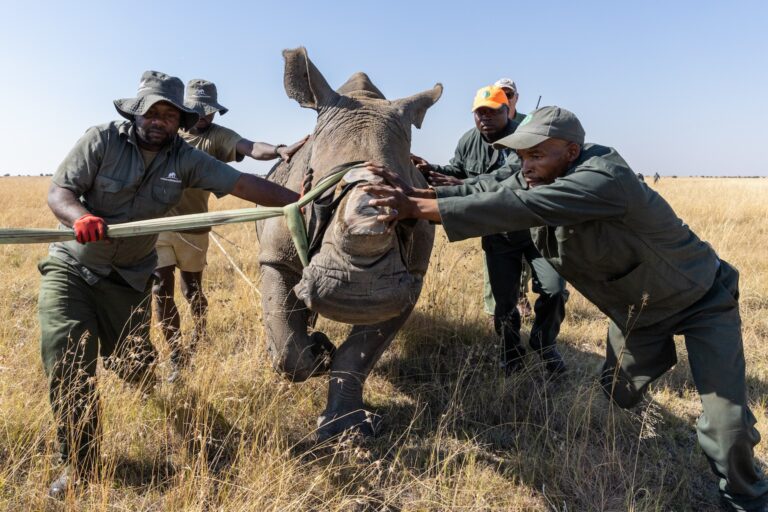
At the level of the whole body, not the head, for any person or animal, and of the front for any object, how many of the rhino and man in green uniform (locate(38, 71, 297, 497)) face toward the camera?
2

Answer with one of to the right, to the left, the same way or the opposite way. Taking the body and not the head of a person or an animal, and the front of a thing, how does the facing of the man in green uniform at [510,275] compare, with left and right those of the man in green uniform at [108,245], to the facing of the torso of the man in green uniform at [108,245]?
to the right

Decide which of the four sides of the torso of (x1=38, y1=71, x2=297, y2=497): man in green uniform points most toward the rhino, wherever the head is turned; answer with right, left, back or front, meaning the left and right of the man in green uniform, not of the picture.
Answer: left

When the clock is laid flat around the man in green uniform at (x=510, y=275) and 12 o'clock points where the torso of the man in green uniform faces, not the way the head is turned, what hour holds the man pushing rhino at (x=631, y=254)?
The man pushing rhino is roughly at 10 o'clock from the man in green uniform.

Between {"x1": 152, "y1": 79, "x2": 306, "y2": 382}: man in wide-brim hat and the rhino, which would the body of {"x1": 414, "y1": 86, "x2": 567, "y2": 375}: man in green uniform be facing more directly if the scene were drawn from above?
the rhino

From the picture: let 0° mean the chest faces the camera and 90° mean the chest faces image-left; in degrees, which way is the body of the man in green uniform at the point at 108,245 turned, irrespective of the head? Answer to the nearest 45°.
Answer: approximately 0°

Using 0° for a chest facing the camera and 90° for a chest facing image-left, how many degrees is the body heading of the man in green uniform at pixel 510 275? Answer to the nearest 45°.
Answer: approximately 45°
